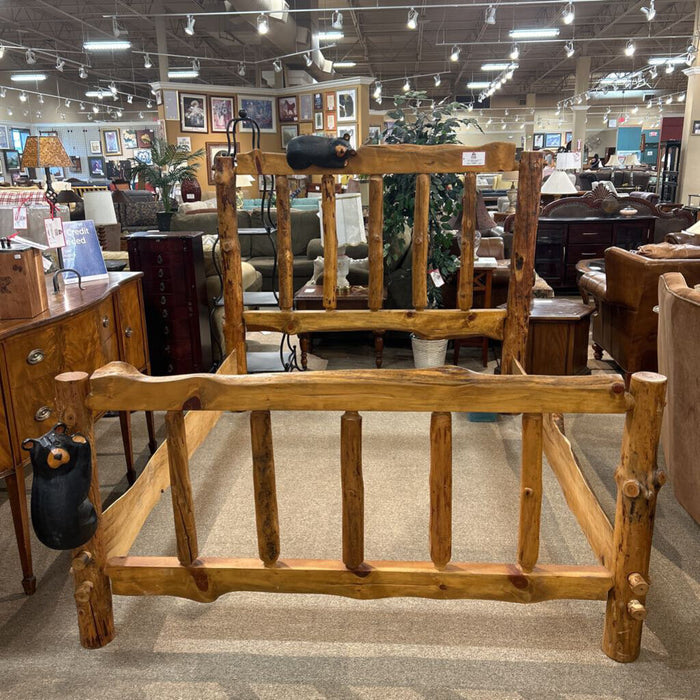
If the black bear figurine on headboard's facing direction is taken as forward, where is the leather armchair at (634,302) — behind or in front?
in front

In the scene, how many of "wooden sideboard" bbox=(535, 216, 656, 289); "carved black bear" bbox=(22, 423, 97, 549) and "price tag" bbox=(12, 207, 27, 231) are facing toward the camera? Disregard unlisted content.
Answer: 3

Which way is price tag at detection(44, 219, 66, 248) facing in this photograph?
toward the camera

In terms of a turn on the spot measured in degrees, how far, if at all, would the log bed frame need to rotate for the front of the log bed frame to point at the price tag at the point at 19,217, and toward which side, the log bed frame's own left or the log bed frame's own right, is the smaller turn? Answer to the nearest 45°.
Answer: approximately 135° to the log bed frame's own right

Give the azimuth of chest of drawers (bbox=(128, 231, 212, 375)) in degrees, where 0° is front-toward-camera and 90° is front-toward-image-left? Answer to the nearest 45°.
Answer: approximately 0°

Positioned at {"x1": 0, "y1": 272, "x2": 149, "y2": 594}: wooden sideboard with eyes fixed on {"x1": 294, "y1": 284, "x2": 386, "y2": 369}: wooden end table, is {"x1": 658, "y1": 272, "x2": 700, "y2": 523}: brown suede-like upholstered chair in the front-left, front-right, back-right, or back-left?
front-right

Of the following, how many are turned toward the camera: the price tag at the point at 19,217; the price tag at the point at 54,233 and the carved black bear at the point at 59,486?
3

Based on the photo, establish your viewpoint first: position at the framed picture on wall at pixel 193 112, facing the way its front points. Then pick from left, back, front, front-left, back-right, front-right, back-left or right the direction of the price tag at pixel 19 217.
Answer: front-right

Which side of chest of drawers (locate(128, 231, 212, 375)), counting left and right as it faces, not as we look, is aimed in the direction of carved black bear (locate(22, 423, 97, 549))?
front

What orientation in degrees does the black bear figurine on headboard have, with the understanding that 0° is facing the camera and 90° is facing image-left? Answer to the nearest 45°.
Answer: approximately 270°

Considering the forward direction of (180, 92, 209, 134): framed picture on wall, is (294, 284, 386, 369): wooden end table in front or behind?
in front

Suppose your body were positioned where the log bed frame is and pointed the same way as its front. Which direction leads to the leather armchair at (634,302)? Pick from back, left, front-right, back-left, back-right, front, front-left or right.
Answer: back-left

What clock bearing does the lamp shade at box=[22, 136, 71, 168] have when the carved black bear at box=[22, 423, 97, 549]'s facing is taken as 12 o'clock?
The lamp shade is roughly at 6 o'clock from the carved black bear.

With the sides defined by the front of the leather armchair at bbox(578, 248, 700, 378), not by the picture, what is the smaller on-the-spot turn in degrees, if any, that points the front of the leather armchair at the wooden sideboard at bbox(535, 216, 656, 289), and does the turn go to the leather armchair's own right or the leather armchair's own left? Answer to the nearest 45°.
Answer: approximately 45° to the leather armchair's own right

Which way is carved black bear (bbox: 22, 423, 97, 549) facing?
toward the camera

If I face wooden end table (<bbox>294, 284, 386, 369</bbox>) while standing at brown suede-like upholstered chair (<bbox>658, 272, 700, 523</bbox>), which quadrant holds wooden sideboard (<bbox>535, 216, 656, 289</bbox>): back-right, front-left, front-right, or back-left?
front-right
